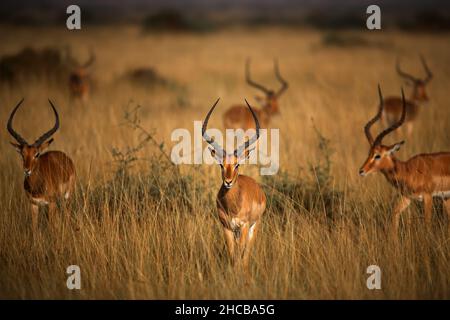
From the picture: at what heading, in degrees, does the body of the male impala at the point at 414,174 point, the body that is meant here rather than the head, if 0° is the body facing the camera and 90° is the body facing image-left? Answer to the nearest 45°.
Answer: approximately 90°

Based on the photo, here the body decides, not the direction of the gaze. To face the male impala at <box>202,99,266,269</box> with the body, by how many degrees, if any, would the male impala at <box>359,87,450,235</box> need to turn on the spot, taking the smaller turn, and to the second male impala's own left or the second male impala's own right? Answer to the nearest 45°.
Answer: approximately 45° to the second male impala's own left
